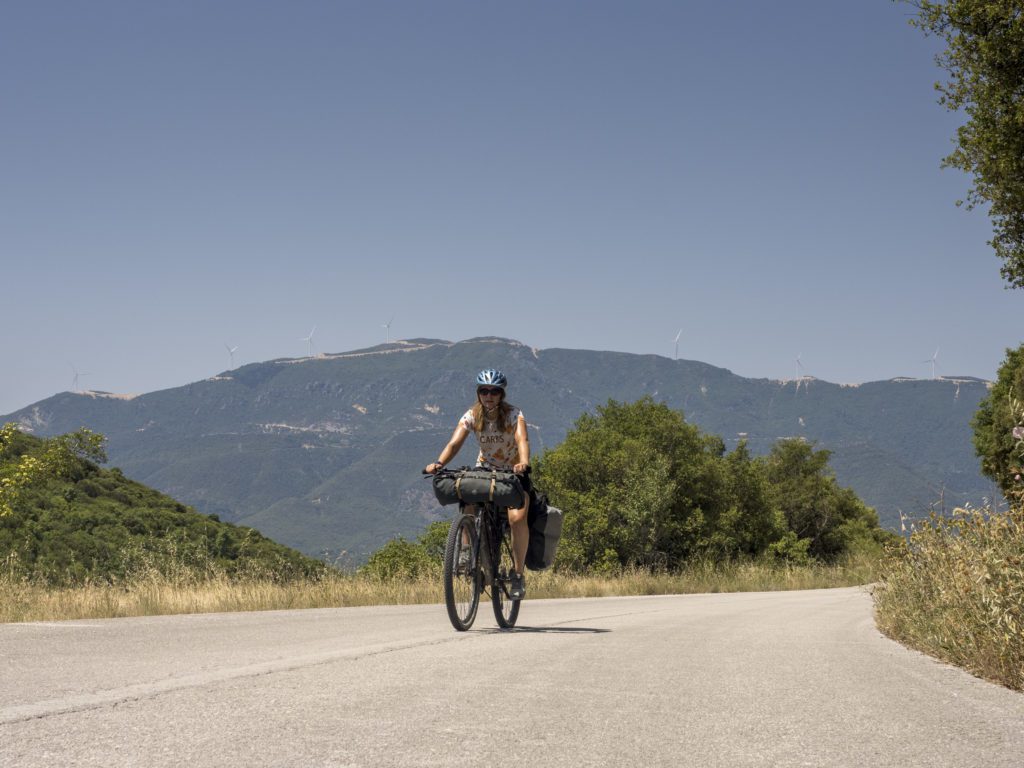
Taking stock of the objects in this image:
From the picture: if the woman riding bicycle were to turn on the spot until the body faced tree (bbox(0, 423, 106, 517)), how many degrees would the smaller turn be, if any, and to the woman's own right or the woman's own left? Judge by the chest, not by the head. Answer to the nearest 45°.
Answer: approximately 135° to the woman's own right

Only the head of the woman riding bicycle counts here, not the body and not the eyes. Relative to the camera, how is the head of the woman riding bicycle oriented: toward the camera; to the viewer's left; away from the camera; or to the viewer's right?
toward the camera

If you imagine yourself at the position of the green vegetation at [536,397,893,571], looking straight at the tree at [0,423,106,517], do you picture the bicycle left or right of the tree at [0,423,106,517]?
left

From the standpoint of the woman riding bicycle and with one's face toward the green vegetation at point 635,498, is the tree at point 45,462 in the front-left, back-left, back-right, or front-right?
front-left

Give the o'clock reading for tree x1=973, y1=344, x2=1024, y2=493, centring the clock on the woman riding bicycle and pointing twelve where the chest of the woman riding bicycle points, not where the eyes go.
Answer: The tree is roughly at 7 o'clock from the woman riding bicycle.

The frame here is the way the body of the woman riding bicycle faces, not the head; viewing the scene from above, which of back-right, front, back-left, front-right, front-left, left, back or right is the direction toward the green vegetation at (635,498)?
back

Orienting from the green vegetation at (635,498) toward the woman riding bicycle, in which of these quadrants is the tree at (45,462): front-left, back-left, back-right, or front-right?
front-right

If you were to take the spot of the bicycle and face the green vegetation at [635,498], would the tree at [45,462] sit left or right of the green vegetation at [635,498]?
left

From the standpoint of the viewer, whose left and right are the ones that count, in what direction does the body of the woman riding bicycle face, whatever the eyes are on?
facing the viewer
